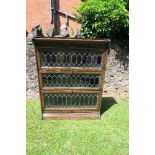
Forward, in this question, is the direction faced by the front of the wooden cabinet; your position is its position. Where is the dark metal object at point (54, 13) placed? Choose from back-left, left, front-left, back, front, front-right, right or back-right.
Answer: back

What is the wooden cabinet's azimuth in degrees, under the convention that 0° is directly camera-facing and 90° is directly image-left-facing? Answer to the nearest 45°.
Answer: approximately 0°
